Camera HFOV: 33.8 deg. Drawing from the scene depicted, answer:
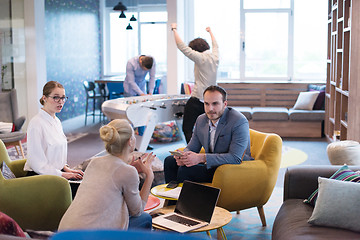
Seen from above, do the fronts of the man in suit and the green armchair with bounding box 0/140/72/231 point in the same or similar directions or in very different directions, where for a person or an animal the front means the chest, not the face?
very different directions

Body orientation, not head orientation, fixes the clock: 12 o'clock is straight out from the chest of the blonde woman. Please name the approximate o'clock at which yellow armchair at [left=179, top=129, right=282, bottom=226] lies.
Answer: The yellow armchair is roughly at 12 o'clock from the blonde woman.

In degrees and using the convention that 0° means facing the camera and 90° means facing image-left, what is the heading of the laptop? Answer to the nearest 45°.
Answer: approximately 45°

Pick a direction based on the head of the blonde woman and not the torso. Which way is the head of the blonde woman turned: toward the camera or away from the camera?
away from the camera

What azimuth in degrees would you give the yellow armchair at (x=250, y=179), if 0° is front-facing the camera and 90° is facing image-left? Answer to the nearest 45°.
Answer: approximately 45°

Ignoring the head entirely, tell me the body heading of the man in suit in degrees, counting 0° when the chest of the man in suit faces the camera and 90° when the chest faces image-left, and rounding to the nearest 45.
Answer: approximately 45°

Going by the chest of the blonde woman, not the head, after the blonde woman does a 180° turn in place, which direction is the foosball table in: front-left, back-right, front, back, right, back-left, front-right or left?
back-right

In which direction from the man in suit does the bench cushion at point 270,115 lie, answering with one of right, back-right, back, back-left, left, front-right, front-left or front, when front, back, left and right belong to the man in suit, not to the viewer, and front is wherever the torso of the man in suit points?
back-right

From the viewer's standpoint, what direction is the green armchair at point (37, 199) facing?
to the viewer's right

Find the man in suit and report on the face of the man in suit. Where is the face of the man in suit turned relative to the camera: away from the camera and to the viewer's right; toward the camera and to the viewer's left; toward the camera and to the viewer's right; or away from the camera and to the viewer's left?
toward the camera and to the viewer's left

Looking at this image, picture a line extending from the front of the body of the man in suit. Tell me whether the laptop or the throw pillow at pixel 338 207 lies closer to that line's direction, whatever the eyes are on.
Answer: the laptop

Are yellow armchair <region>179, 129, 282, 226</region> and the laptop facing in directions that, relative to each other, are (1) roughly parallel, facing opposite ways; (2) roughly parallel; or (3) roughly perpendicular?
roughly parallel

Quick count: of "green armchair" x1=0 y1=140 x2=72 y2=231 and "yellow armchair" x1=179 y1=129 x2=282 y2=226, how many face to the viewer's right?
1

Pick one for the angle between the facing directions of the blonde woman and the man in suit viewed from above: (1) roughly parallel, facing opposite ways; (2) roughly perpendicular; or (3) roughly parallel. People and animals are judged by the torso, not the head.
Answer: roughly parallel, facing opposite ways

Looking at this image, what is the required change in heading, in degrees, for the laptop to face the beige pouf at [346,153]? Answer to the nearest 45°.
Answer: approximately 180°

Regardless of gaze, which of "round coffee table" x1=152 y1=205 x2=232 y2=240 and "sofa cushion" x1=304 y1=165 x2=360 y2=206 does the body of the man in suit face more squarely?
the round coffee table

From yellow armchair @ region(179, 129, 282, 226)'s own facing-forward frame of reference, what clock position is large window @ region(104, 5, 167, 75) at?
The large window is roughly at 4 o'clock from the yellow armchair.

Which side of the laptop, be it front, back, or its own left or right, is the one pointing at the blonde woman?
front
